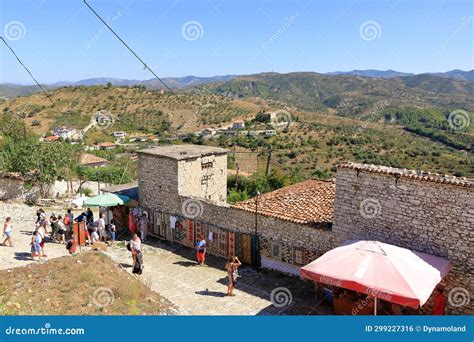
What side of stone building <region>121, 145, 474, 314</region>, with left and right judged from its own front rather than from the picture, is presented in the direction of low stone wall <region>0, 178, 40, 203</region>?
right

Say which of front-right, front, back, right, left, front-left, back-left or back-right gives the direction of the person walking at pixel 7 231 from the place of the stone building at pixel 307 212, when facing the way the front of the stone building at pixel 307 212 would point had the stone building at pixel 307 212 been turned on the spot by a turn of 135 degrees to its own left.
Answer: back

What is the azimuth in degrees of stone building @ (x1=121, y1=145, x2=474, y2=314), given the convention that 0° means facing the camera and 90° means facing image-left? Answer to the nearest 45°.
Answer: approximately 45°

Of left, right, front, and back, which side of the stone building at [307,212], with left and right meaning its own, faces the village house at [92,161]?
right

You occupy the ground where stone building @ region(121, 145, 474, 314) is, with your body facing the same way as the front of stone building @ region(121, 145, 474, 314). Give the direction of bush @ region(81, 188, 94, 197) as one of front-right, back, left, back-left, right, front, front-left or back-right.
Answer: right

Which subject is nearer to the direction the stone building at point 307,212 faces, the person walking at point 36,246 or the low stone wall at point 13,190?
the person walking

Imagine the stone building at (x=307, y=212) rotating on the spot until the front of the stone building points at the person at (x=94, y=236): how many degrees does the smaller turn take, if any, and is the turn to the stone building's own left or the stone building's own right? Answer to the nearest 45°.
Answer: approximately 45° to the stone building's own right

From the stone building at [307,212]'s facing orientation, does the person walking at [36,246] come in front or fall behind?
in front

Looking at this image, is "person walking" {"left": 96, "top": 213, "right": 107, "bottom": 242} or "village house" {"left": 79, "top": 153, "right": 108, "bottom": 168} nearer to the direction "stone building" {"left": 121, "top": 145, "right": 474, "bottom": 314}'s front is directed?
the person walking

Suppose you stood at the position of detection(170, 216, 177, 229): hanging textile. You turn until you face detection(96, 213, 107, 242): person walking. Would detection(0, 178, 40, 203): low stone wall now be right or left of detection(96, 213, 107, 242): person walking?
right

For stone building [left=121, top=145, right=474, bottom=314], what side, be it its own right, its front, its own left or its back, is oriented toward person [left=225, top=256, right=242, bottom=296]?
front
